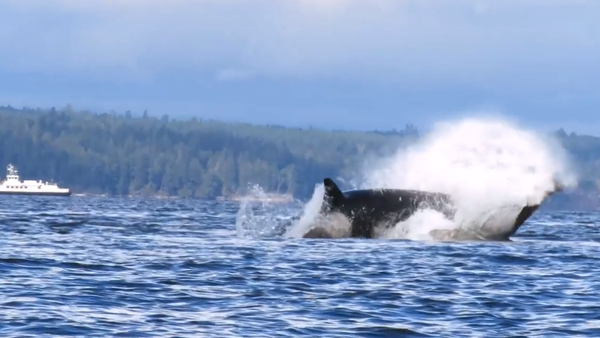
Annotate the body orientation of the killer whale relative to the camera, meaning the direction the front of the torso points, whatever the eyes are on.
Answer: to the viewer's left
